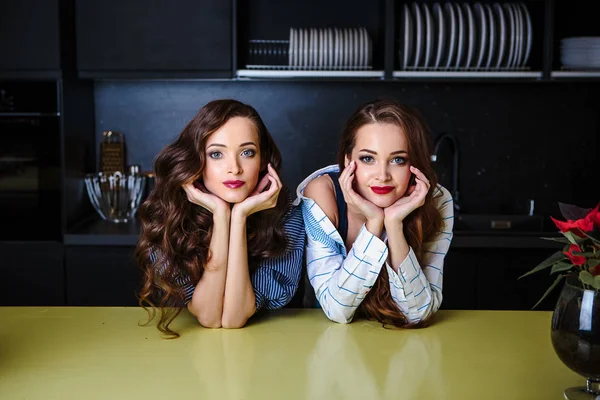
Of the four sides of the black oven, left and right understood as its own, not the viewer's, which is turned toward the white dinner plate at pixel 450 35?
left

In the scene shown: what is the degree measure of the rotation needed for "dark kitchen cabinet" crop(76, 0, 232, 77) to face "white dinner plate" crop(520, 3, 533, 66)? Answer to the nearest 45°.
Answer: approximately 90° to its left

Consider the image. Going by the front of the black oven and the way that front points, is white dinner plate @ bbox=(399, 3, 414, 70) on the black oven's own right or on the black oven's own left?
on the black oven's own left

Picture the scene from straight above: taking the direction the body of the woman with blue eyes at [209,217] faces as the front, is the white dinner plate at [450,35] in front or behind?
behind

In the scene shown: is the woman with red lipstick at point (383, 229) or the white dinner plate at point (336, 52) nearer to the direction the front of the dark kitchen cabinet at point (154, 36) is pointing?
the woman with red lipstick

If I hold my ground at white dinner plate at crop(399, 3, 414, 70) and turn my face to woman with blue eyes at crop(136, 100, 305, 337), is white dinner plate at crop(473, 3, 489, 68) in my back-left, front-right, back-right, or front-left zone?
back-left
